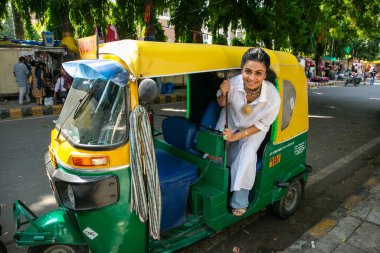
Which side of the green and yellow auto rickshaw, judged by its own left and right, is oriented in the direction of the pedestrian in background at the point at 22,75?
right

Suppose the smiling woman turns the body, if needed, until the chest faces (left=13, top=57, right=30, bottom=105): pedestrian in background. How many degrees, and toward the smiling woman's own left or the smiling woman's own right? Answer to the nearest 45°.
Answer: approximately 135° to the smiling woman's own right

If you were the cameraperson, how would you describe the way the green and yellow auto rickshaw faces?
facing the viewer and to the left of the viewer

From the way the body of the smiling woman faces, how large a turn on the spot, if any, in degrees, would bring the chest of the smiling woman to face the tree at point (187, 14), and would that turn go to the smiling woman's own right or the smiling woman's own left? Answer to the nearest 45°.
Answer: approximately 180°

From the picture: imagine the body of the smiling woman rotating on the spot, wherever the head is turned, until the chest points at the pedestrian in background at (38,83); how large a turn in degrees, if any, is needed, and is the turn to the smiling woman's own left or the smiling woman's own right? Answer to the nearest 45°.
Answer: approximately 135° to the smiling woman's own right

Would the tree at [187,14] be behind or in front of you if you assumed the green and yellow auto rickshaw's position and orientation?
behind

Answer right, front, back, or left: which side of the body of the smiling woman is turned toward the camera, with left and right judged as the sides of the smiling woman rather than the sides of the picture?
front

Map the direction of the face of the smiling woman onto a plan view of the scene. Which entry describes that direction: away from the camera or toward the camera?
toward the camera
